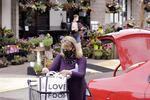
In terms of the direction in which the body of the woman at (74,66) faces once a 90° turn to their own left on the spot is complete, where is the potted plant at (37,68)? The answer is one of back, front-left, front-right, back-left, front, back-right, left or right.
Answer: back-left

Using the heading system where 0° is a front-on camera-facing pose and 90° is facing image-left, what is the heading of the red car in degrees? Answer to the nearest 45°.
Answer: approximately 270°

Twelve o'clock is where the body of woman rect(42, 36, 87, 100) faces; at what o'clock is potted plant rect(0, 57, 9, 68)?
The potted plant is roughly at 4 o'clock from the woman.

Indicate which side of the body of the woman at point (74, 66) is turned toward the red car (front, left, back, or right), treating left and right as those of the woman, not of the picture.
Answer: left

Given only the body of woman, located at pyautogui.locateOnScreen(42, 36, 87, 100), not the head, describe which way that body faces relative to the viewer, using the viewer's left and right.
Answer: facing the viewer and to the left of the viewer

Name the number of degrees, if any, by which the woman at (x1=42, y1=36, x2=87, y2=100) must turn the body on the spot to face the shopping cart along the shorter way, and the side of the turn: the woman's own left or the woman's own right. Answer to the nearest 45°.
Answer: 0° — they already face it

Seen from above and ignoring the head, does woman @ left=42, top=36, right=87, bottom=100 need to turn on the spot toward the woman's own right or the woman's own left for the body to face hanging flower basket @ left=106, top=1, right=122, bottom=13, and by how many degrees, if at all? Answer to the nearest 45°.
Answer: approximately 135° to the woman's own right

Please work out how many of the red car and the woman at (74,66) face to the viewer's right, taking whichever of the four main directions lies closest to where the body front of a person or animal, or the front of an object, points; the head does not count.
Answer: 1

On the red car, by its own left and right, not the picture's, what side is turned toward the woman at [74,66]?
back

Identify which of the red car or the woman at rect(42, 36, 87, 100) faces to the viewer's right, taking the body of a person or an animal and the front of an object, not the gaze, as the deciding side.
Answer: the red car

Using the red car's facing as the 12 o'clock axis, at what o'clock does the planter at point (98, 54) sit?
The planter is roughly at 9 o'clock from the red car.
